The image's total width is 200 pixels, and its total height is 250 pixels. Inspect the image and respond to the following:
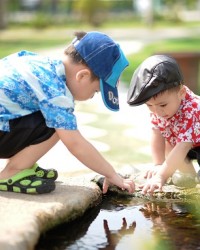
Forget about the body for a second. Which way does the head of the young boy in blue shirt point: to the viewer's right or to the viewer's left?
to the viewer's right

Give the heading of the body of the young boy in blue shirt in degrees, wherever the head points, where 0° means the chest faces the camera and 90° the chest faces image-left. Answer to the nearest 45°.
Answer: approximately 270°
